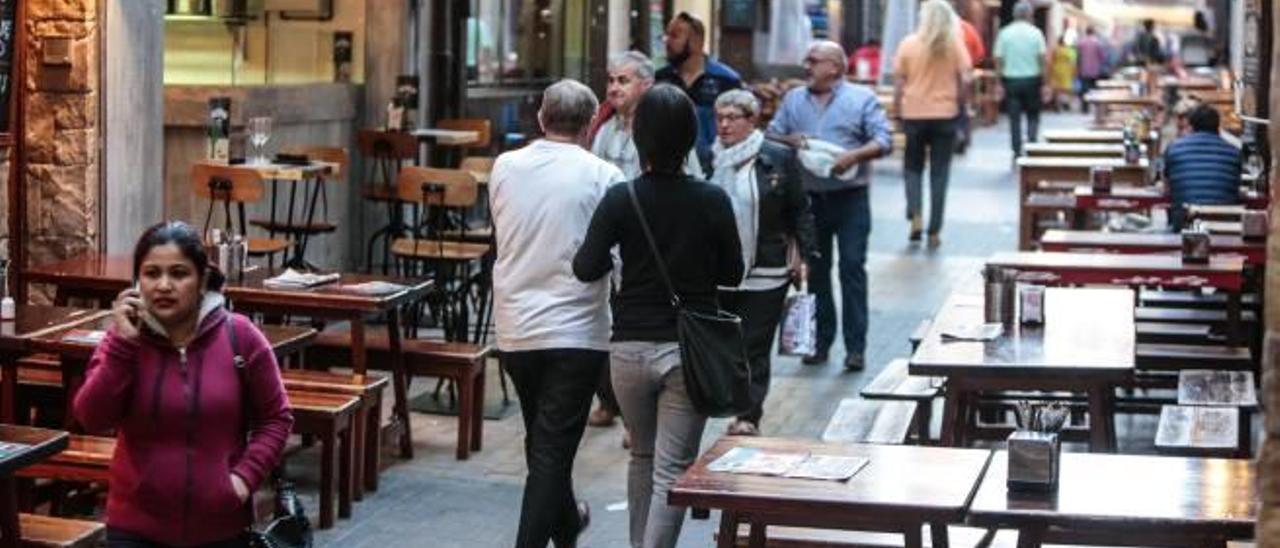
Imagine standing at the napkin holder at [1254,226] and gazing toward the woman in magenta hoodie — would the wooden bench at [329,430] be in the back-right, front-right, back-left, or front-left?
front-right

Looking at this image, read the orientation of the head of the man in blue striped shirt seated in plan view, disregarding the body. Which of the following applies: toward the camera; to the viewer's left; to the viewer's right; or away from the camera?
away from the camera

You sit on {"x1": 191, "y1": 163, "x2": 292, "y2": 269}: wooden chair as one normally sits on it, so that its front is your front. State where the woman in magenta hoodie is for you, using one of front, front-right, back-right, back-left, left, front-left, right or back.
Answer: back-right

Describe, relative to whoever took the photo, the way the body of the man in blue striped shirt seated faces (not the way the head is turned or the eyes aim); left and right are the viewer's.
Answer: facing away from the viewer

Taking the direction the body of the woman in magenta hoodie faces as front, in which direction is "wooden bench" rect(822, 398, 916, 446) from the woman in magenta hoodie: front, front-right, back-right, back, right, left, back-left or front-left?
back-left

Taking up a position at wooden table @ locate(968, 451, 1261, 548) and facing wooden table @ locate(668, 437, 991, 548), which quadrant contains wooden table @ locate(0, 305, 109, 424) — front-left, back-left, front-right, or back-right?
front-right

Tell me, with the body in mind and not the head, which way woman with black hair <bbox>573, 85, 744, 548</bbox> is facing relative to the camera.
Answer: away from the camera

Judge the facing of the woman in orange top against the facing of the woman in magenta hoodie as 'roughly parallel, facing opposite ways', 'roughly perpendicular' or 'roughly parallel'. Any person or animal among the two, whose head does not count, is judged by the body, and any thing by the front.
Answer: roughly parallel, facing opposite ways

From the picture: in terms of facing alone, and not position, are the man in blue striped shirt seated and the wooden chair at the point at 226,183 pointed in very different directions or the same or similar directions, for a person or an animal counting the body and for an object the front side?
same or similar directions

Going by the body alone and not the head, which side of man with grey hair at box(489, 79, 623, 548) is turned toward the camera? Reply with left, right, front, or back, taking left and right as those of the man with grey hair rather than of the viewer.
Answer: back

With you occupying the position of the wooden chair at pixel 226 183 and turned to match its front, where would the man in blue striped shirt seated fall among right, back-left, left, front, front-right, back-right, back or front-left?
front-right

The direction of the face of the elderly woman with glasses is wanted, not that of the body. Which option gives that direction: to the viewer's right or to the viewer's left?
to the viewer's left

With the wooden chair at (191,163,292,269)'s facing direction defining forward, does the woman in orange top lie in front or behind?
in front

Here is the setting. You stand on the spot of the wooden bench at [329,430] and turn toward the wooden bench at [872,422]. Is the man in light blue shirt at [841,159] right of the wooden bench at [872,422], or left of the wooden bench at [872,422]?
left

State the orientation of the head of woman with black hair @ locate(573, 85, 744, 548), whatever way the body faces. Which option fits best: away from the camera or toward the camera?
away from the camera

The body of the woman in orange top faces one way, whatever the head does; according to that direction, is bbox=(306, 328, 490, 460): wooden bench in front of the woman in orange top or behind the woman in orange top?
behind
